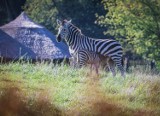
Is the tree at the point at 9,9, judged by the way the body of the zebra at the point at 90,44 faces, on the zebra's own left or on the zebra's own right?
on the zebra's own right

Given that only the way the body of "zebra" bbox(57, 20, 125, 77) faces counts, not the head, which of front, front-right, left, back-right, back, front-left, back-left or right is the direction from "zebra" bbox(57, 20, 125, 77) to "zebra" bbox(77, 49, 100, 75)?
left

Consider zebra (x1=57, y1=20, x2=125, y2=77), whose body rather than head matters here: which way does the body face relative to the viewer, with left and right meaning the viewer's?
facing to the left of the viewer
